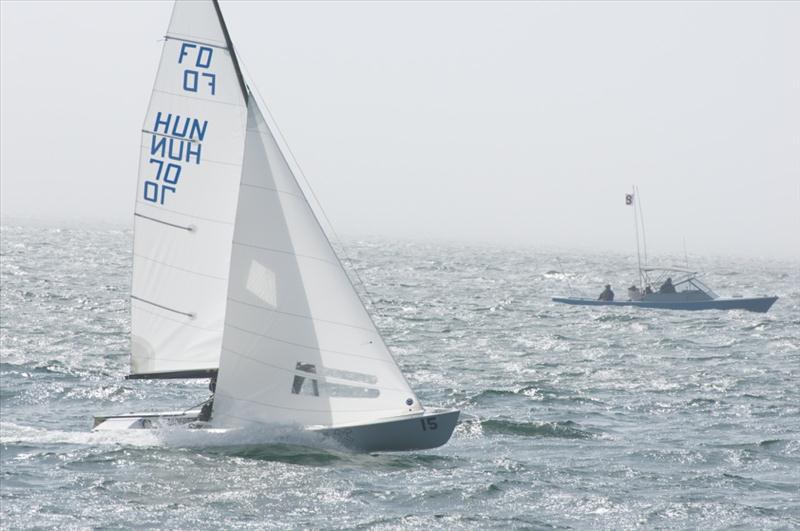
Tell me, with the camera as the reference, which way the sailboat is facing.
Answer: facing to the right of the viewer
